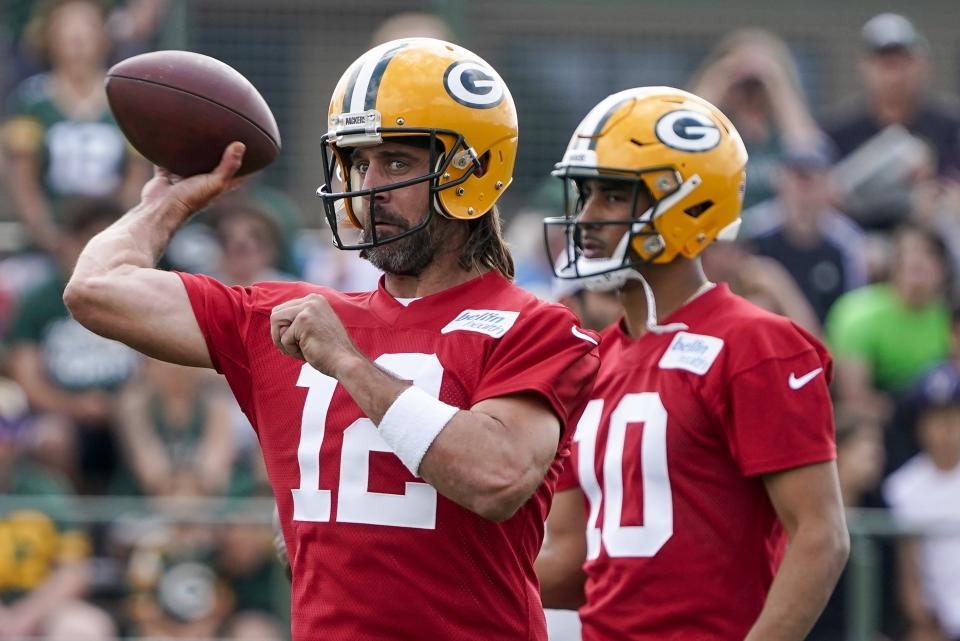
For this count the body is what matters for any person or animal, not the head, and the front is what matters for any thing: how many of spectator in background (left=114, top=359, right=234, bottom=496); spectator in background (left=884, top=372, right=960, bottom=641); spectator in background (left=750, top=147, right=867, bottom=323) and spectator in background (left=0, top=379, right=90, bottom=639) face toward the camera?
4

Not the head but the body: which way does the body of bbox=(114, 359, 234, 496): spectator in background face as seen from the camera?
toward the camera

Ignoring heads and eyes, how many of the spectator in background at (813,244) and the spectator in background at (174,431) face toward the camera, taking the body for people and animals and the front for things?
2

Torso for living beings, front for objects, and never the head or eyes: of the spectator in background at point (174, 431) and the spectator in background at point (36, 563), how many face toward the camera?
2

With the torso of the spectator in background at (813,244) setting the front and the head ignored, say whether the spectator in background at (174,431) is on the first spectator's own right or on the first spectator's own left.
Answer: on the first spectator's own right

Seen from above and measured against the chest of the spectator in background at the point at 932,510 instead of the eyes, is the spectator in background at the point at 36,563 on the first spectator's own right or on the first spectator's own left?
on the first spectator's own right

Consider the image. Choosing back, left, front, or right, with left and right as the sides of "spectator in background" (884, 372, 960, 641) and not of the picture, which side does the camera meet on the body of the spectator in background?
front

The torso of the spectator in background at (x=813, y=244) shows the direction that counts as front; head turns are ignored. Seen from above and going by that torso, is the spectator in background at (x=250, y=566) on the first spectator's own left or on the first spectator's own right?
on the first spectator's own right

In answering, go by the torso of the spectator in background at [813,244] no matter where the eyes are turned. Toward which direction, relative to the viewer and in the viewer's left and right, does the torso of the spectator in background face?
facing the viewer
